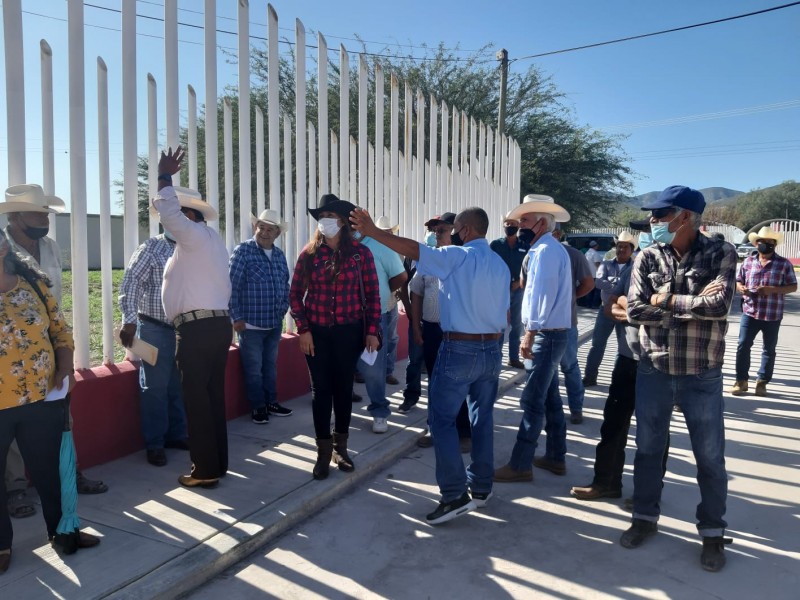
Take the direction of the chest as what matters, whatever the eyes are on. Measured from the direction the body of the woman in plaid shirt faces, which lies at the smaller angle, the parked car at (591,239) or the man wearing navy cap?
the man wearing navy cap

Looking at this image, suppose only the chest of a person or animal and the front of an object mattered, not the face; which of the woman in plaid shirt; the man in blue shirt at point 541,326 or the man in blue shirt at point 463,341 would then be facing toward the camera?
the woman in plaid shirt

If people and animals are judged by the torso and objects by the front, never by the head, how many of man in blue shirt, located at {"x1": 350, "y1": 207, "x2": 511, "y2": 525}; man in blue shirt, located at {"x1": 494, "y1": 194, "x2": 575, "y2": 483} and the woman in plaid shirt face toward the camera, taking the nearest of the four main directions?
1

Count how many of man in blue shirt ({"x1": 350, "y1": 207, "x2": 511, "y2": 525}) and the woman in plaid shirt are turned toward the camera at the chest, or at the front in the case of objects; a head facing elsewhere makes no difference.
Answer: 1

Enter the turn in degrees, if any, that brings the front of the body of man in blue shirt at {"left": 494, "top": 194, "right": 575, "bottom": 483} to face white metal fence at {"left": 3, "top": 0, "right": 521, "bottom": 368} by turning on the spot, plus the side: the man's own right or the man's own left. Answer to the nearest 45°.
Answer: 0° — they already face it

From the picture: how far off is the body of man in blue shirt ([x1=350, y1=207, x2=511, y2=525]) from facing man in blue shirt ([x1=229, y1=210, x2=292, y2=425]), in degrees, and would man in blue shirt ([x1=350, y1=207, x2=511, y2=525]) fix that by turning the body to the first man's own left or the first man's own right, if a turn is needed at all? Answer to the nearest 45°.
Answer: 0° — they already face them

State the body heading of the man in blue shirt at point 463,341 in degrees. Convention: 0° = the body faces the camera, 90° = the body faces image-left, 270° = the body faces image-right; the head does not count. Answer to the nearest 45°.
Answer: approximately 135°

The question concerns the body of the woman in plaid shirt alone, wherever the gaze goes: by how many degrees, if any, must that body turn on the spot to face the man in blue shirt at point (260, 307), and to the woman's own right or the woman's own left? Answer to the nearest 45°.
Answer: approximately 135° to the woman's own right

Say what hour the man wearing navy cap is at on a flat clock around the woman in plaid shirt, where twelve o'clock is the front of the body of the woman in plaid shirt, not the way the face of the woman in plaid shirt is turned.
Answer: The man wearing navy cap is roughly at 10 o'clock from the woman in plaid shirt.

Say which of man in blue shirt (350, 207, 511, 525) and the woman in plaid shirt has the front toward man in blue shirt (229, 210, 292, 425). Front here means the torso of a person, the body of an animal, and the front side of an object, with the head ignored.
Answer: man in blue shirt (350, 207, 511, 525)

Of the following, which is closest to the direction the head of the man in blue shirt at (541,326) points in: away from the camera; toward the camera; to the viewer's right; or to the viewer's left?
to the viewer's left

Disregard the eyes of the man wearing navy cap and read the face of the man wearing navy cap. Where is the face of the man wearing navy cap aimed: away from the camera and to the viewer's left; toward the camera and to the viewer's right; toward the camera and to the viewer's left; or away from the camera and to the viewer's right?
toward the camera and to the viewer's left

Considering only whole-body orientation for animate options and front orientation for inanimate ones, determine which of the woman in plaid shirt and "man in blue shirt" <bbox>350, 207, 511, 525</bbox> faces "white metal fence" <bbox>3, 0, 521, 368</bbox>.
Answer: the man in blue shirt
